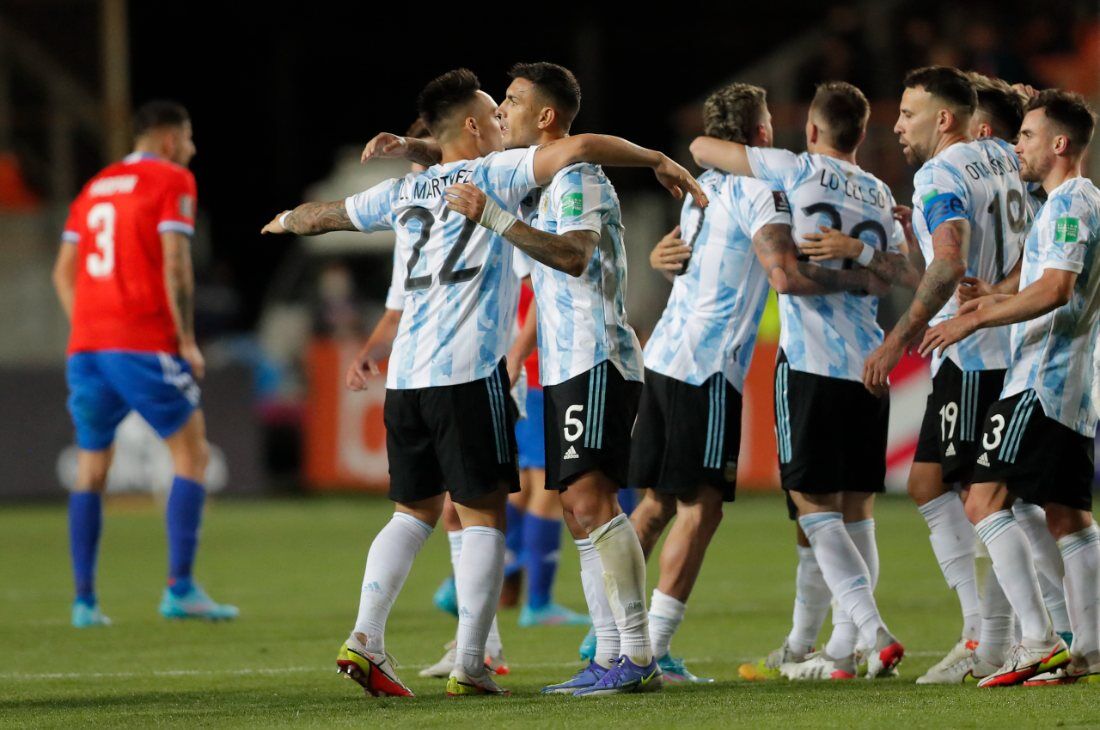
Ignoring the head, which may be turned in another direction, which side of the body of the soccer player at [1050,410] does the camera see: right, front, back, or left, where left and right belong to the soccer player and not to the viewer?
left

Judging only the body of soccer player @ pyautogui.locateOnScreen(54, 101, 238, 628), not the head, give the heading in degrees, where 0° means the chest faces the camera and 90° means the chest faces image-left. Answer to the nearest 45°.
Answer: approximately 225°

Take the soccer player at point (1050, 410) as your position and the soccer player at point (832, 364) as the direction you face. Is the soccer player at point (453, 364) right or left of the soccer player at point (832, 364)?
left

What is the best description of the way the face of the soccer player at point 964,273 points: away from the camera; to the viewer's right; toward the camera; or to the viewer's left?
to the viewer's left

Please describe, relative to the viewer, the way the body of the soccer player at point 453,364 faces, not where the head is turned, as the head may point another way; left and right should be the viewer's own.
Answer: facing away from the viewer and to the right of the viewer

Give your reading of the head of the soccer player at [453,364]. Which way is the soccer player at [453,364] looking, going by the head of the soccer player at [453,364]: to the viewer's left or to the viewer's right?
to the viewer's right

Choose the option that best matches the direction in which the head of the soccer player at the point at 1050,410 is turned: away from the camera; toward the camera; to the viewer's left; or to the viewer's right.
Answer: to the viewer's left

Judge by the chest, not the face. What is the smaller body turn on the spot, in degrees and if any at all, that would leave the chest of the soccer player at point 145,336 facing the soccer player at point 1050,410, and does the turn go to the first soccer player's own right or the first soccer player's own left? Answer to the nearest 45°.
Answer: approximately 90° to the first soccer player's own right
